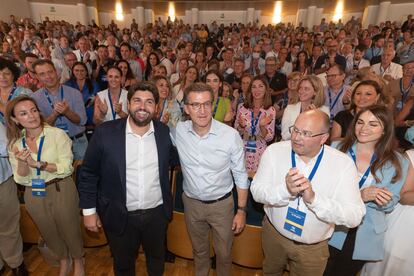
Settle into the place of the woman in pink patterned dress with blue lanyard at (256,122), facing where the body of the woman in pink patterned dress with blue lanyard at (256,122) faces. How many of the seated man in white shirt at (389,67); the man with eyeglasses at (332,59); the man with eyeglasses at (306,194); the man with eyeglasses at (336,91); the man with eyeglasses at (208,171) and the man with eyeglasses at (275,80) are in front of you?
2

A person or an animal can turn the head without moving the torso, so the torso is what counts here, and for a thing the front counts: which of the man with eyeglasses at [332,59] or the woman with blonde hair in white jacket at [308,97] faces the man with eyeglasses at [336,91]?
the man with eyeglasses at [332,59]

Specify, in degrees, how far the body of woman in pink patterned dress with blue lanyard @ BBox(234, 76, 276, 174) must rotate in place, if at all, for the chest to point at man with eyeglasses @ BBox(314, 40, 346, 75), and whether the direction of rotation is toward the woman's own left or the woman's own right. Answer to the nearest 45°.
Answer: approximately 135° to the woman's own left

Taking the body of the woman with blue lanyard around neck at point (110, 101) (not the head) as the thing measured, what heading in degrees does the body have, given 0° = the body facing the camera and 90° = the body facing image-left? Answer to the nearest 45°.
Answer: approximately 0°

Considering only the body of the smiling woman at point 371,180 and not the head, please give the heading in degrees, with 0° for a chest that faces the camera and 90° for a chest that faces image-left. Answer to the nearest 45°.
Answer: approximately 45°

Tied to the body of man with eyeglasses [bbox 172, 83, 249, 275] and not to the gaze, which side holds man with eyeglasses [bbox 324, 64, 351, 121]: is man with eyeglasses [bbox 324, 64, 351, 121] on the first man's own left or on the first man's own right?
on the first man's own left

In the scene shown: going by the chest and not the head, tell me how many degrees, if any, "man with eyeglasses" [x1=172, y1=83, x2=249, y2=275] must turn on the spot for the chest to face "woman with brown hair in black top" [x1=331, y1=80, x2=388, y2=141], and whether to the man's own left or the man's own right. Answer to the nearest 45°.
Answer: approximately 135° to the man's own left

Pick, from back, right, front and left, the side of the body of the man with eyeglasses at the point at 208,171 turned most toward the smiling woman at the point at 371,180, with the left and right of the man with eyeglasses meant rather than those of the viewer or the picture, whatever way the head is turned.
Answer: left

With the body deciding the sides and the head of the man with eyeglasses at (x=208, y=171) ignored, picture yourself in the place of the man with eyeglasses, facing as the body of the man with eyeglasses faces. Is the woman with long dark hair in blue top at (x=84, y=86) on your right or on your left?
on your right
